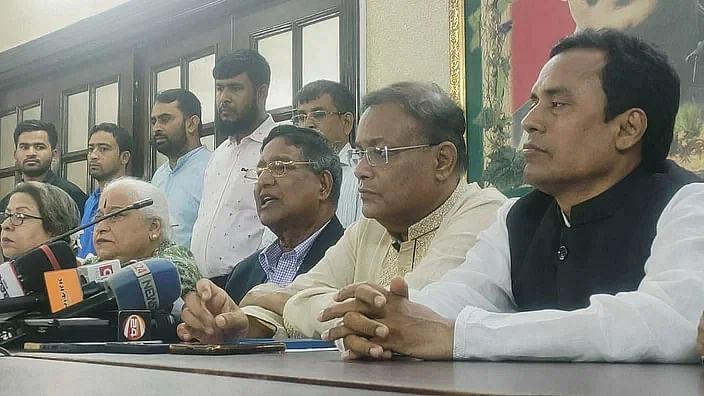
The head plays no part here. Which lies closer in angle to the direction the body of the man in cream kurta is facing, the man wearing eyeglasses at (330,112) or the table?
the table

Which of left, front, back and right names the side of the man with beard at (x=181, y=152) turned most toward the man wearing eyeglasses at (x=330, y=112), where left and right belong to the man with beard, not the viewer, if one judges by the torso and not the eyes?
left

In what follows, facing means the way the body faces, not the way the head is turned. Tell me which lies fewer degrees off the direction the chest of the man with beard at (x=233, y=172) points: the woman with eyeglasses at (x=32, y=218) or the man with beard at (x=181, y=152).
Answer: the woman with eyeglasses

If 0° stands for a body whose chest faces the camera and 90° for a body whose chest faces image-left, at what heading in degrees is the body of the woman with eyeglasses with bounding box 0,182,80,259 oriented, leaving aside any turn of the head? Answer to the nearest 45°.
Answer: approximately 45°

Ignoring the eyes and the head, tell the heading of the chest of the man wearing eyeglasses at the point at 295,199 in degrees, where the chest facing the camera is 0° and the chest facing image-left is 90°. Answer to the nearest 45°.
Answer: approximately 45°

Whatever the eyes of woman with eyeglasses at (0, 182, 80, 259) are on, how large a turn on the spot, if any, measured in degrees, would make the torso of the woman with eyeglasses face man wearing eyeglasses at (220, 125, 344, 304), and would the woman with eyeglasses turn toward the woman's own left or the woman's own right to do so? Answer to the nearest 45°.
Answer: approximately 90° to the woman's own left

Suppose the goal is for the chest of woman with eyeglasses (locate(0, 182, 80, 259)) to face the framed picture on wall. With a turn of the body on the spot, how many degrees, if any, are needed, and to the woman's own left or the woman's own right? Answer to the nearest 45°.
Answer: approximately 90° to the woman's own left

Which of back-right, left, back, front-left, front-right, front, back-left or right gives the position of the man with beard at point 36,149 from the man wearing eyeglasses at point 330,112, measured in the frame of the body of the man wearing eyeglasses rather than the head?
right
